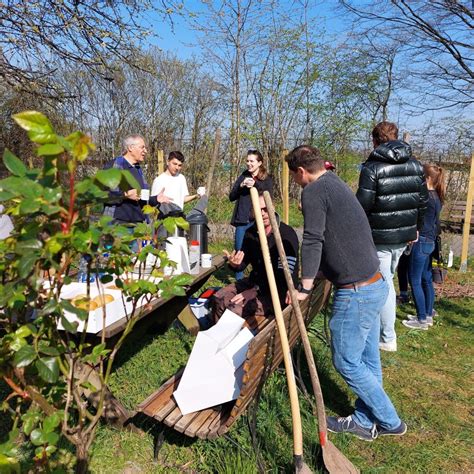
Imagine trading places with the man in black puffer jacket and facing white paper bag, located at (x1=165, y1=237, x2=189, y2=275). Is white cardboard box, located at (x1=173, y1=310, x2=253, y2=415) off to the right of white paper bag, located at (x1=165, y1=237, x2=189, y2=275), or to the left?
left

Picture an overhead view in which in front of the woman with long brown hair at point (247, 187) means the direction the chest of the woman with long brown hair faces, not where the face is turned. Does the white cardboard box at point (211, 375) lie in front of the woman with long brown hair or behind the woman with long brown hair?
in front

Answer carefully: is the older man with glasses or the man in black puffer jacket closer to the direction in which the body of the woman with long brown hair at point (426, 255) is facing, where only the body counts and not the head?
the older man with glasses

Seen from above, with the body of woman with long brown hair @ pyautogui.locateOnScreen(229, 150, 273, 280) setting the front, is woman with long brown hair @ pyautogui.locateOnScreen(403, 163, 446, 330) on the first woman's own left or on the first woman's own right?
on the first woman's own left

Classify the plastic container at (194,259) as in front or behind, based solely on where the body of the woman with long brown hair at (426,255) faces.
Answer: in front

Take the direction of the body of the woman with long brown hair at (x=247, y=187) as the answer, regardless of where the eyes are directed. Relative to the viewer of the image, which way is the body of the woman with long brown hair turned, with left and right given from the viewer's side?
facing the viewer and to the left of the viewer

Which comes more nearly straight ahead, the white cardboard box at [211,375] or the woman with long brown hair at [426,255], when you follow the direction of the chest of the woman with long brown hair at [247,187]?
the white cardboard box

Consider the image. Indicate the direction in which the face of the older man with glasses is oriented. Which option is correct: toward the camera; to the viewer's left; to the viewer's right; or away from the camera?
to the viewer's right

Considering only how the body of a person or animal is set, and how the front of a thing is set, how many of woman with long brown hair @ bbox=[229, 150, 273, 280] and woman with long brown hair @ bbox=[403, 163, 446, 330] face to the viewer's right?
0
